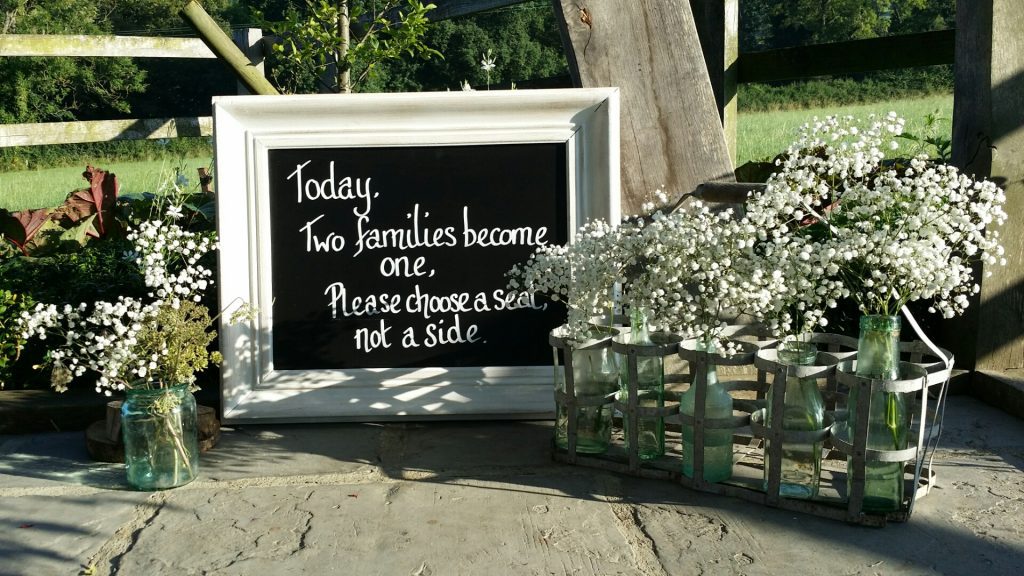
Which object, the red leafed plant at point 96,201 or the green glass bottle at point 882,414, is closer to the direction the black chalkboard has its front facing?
the green glass bottle

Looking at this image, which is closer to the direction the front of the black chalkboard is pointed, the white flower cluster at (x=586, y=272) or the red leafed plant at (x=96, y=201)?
the white flower cluster

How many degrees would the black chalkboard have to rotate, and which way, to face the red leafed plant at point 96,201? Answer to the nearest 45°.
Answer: approximately 135° to its right

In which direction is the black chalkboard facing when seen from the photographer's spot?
facing the viewer

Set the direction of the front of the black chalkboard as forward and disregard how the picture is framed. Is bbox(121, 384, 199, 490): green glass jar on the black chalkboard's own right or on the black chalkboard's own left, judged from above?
on the black chalkboard's own right

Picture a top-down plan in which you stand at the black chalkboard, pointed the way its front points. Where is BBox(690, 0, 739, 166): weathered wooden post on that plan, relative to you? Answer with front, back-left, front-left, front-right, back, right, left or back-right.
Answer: back-left

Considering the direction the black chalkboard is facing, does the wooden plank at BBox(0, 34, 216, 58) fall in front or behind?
behind

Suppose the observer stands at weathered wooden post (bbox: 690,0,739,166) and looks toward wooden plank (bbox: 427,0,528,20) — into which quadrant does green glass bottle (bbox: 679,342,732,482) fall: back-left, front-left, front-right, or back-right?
back-left

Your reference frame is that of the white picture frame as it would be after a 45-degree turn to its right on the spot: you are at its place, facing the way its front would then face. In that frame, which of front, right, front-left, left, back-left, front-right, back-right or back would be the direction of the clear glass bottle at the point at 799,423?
left

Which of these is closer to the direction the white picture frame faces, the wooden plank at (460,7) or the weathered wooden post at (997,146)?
the weathered wooden post

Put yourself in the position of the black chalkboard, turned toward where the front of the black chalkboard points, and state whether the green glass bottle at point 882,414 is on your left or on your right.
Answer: on your left

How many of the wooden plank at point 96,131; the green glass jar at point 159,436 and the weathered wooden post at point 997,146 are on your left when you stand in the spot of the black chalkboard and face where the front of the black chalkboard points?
1

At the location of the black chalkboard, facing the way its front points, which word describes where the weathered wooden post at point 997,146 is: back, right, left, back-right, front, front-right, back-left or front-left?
left

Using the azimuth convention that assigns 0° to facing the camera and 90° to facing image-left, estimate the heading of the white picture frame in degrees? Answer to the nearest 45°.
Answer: approximately 0°

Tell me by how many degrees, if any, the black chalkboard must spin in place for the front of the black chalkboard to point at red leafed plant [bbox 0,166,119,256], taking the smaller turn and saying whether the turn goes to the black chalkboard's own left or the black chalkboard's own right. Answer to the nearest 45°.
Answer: approximately 135° to the black chalkboard's own right
